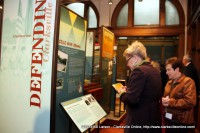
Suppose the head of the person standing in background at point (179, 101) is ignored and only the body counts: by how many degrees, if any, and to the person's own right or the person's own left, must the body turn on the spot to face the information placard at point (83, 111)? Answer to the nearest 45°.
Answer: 0° — they already face it

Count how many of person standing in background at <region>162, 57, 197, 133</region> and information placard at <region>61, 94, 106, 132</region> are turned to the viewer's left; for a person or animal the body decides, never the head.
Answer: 1

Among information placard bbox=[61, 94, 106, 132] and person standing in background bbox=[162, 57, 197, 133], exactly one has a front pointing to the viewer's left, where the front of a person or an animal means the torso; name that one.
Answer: the person standing in background

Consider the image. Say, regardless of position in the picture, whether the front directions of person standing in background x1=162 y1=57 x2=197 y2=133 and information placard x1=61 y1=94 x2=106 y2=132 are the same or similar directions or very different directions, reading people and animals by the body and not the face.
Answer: very different directions

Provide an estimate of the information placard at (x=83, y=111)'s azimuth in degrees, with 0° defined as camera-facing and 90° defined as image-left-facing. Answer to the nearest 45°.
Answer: approximately 315°

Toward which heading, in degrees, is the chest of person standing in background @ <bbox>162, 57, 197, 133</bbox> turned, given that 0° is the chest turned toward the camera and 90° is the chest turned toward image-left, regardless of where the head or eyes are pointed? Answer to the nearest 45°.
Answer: approximately 90°

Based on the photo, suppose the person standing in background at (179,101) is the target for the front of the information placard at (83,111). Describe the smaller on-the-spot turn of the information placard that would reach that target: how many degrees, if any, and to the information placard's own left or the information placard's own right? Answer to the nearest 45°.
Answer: approximately 45° to the information placard's own left

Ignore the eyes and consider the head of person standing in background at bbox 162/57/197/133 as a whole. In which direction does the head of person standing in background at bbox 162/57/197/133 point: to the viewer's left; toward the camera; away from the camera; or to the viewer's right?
to the viewer's left
